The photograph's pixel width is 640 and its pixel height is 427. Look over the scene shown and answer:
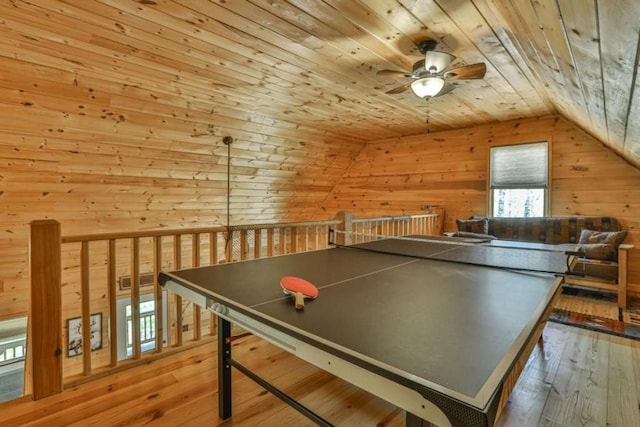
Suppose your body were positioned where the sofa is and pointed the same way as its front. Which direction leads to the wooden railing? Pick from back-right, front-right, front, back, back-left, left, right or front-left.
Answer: front-right

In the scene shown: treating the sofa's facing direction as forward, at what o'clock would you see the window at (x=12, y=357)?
The window is roughly at 2 o'clock from the sofa.

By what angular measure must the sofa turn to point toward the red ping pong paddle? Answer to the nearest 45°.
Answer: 0° — it already faces it

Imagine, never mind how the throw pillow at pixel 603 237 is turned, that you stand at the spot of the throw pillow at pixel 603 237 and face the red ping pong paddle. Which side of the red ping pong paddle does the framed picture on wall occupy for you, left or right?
right

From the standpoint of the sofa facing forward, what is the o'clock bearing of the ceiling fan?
The ceiling fan is roughly at 1 o'clock from the sofa.

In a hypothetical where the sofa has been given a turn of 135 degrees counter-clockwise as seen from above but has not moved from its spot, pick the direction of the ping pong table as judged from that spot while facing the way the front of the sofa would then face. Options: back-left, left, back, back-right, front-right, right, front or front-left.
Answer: back-right

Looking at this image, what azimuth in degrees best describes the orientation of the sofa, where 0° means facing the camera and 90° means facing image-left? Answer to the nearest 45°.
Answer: approximately 0°

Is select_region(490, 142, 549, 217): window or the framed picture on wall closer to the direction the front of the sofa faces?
the framed picture on wall

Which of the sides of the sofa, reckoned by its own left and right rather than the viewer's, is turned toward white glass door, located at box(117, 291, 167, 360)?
right

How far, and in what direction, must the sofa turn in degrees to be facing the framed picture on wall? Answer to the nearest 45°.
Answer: approximately 45° to its right
